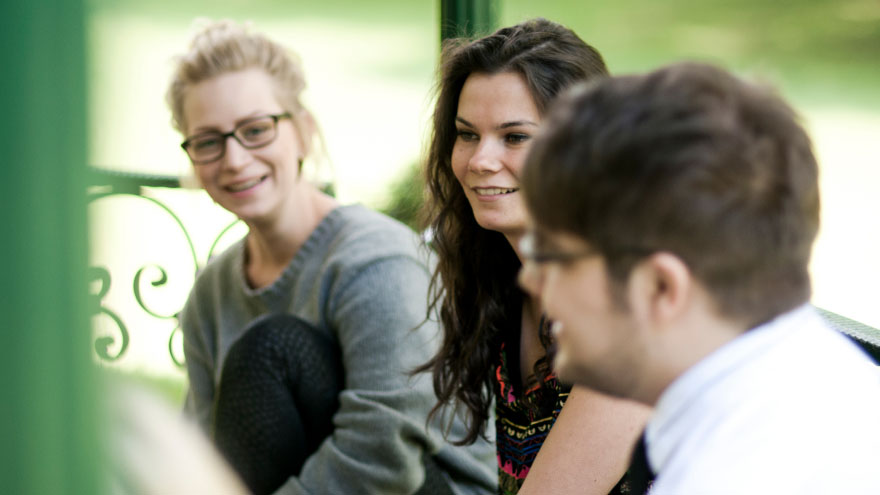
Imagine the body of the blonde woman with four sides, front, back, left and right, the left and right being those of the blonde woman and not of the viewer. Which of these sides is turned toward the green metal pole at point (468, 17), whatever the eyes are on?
back

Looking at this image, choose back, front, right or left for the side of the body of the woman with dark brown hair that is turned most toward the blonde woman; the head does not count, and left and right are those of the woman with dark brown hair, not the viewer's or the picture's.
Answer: right

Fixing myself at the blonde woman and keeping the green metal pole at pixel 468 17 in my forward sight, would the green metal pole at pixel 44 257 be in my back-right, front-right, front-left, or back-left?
back-right

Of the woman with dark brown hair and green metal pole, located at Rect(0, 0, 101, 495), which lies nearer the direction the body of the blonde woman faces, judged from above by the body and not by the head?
the green metal pole

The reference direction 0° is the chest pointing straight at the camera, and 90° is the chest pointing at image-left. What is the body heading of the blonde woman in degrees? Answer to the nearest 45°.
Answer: approximately 45°

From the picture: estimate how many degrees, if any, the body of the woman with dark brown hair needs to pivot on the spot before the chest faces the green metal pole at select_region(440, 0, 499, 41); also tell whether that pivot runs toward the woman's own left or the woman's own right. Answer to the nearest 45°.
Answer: approximately 135° to the woman's own right

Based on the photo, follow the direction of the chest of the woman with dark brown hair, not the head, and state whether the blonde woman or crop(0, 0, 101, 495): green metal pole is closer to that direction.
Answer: the green metal pole

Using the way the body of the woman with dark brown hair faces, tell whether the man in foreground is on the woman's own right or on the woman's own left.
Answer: on the woman's own left

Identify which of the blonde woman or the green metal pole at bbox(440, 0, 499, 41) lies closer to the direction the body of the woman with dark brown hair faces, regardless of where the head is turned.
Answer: the blonde woman

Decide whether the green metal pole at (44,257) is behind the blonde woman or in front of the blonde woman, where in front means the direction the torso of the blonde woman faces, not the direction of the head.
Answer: in front

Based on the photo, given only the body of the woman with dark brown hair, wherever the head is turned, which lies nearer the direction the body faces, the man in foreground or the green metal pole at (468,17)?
the man in foreground

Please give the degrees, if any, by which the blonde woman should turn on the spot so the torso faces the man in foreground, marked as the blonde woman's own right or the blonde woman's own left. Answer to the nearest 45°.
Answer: approximately 45° to the blonde woman's own left

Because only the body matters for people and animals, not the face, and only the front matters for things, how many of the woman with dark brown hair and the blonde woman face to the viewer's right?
0
